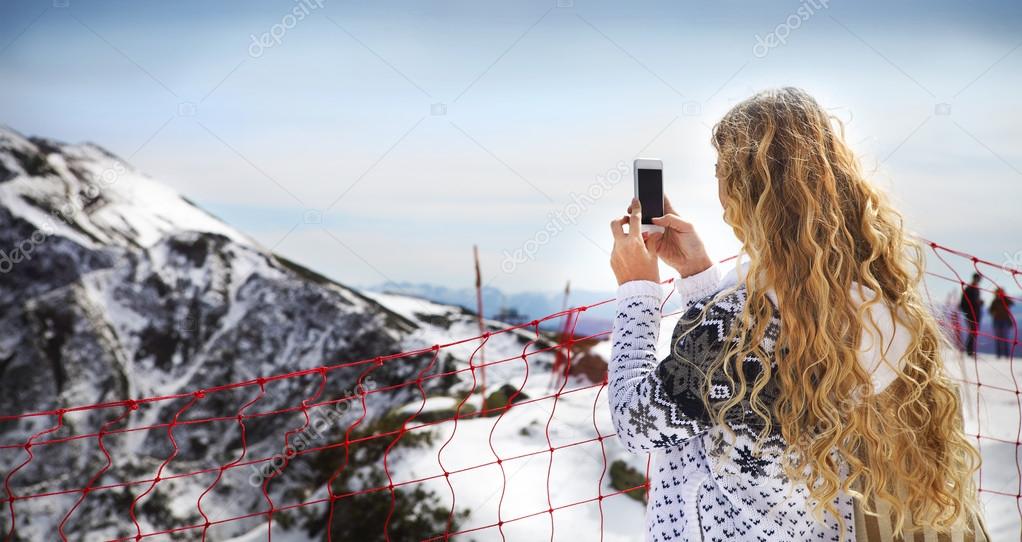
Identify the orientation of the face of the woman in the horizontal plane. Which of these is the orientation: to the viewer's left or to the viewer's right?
to the viewer's left

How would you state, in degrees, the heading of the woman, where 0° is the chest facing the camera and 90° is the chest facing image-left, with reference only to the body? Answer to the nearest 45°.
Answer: approximately 135°

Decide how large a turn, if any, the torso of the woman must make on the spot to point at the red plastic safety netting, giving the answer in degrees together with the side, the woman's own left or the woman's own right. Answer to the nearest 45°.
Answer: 0° — they already face it
